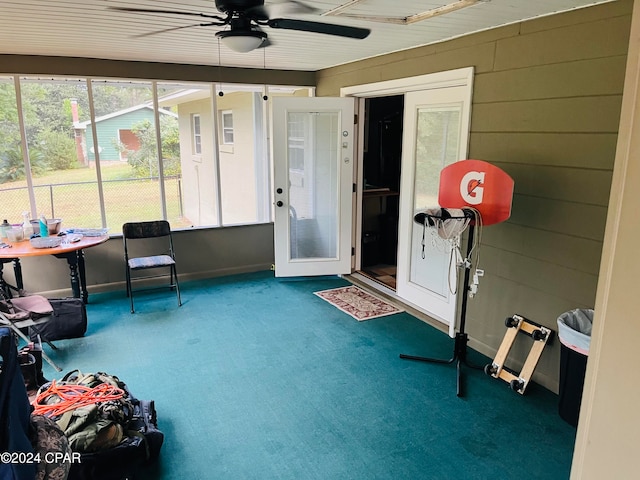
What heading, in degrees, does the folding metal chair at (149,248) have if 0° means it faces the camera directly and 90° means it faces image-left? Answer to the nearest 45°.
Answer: approximately 0°

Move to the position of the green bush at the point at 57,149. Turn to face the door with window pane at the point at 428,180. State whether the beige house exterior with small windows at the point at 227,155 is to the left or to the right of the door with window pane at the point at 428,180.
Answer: left

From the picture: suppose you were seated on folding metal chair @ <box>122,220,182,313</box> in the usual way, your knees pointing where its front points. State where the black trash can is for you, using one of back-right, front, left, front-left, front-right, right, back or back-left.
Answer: front-left

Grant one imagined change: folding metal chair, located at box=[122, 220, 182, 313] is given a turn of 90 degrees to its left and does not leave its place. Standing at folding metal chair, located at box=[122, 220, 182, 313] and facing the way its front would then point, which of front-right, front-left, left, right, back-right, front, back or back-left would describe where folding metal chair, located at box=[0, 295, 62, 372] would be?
back-right

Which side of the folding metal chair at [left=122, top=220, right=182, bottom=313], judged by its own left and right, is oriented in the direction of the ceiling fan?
front

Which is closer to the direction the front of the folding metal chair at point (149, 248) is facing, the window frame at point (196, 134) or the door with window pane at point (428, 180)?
the door with window pane
